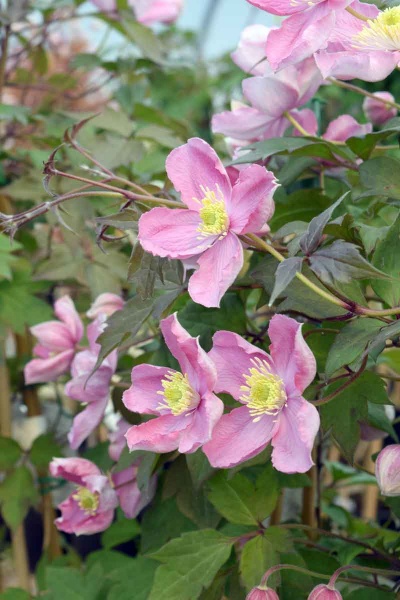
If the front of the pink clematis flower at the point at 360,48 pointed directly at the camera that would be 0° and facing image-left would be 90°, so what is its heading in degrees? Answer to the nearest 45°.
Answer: approximately 0°

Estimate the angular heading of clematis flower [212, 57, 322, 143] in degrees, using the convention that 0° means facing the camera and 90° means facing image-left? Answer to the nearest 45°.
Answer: approximately 135°

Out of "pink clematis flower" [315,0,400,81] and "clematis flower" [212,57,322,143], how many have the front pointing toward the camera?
1
